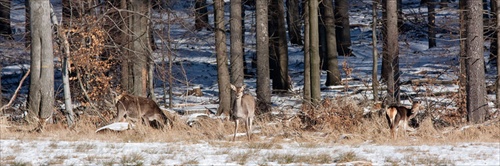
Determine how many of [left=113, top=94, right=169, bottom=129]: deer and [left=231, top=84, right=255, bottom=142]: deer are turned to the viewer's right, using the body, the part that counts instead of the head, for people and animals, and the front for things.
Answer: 1

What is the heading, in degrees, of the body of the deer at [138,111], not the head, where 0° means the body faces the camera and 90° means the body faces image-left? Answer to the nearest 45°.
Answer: approximately 270°

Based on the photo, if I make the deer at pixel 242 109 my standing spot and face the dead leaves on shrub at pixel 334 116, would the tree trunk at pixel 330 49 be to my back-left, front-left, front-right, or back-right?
front-left

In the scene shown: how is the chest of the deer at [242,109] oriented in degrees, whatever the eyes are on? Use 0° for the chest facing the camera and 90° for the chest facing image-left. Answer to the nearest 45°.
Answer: approximately 45°

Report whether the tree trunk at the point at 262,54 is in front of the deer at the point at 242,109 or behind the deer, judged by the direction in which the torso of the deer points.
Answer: behind
